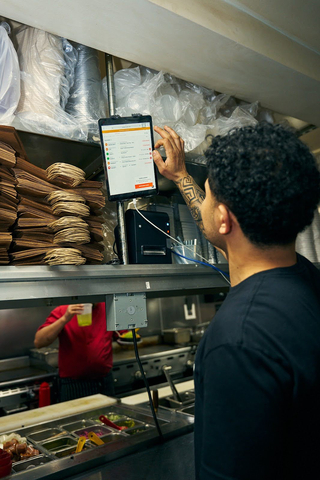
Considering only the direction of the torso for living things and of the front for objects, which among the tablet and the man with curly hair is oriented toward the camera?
the tablet

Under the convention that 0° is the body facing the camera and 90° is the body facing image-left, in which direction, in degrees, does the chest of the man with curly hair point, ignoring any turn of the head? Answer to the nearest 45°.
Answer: approximately 135°

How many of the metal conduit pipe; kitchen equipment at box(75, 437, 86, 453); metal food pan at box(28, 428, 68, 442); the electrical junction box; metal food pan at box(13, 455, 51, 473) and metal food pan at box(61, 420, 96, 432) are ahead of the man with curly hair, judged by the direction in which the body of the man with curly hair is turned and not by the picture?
6

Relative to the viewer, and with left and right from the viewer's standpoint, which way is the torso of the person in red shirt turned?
facing the viewer

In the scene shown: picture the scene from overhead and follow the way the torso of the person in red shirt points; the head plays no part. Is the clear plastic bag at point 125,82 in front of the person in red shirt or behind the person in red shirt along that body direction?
in front

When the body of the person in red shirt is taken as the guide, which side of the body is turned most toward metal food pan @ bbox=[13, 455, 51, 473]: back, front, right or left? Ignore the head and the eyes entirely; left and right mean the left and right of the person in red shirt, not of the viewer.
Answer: front

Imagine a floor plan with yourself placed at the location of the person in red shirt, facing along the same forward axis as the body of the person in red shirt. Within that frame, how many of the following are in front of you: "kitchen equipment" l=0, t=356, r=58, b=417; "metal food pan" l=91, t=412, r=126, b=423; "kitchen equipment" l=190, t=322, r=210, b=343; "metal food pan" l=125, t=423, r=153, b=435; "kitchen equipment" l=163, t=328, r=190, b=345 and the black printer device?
3

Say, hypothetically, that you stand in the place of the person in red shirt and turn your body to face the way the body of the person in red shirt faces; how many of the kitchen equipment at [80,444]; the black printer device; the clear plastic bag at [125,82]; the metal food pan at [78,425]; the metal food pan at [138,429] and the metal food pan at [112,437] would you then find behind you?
0

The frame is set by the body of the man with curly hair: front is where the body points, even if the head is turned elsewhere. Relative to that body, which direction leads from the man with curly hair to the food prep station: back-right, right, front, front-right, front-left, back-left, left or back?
front

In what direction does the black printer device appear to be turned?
toward the camera

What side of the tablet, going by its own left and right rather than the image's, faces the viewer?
front

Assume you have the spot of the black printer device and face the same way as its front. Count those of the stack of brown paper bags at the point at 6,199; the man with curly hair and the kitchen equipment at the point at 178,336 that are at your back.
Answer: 1

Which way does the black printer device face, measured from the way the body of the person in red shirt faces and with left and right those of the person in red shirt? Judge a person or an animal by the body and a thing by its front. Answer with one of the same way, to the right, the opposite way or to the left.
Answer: the same way

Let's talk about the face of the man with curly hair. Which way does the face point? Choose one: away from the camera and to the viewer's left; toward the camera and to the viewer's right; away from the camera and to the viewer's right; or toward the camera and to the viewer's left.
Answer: away from the camera and to the viewer's left

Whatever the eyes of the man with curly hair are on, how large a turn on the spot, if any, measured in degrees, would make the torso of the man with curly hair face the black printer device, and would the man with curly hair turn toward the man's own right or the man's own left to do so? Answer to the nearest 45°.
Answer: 0° — they already face it

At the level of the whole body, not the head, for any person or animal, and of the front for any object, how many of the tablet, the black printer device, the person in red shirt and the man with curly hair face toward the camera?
3

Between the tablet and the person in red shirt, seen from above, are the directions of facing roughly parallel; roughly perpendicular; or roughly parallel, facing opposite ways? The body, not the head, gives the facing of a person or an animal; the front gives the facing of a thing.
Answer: roughly parallel

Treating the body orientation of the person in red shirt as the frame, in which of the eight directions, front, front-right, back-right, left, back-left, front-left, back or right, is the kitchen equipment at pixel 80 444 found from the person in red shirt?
front
